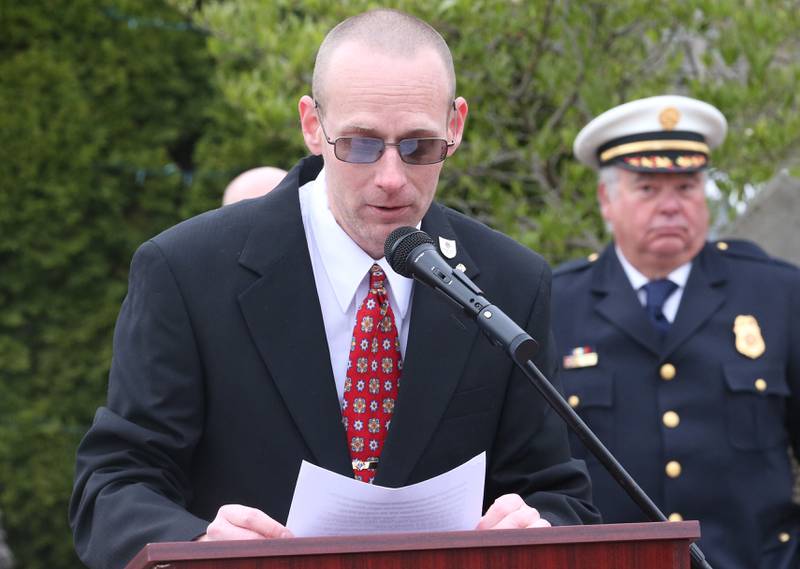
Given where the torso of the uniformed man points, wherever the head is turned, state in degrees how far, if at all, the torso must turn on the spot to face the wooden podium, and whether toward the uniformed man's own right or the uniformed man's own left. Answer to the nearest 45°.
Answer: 0° — they already face it

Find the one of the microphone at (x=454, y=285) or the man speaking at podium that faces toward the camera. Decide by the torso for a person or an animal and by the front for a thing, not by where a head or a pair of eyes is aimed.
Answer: the man speaking at podium

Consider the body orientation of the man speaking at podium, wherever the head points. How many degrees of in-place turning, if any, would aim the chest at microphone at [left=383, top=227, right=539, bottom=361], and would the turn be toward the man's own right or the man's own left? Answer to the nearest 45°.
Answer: approximately 45° to the man's own left

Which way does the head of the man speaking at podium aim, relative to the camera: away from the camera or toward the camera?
toward the camera

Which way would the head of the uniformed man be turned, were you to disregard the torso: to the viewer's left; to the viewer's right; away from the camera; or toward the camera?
toward the camera

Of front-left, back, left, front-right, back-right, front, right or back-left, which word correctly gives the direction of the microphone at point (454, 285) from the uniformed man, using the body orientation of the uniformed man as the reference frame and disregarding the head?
front

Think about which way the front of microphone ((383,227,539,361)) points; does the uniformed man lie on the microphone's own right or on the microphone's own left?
on the microphone's own right

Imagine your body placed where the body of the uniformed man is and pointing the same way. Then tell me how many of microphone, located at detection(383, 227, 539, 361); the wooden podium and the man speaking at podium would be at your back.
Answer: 0

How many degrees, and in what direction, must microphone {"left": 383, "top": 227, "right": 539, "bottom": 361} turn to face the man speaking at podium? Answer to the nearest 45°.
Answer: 0° — it already faces them

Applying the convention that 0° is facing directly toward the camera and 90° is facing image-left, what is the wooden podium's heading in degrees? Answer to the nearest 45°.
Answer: approximately 0°

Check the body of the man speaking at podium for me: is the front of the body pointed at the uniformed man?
no

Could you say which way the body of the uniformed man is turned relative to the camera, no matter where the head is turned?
toward the camera

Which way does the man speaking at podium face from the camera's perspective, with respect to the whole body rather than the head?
toward the camera

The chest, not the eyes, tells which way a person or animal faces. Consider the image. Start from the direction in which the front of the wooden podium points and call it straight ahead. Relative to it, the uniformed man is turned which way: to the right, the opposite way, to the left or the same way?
the same way
